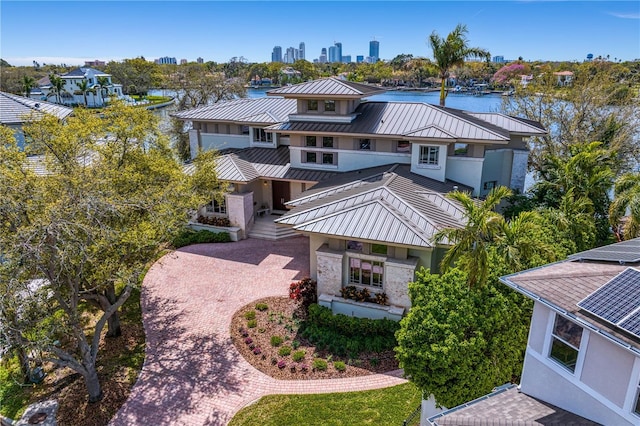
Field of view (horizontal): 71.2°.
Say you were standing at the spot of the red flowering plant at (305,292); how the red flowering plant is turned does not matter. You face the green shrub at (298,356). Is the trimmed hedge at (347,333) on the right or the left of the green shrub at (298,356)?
left

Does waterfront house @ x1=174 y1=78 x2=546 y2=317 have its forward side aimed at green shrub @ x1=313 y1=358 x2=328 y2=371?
yes

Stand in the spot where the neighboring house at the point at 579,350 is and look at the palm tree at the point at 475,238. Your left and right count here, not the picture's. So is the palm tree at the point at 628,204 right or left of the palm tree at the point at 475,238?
right

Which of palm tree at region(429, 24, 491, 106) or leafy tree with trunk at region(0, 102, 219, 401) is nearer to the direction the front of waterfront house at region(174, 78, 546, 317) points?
the leafy tree with trunk

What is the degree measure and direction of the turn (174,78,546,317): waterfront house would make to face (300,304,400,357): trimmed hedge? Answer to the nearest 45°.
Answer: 0° — it already faces it

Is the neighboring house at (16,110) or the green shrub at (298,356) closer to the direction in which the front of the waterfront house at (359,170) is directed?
the green shrub

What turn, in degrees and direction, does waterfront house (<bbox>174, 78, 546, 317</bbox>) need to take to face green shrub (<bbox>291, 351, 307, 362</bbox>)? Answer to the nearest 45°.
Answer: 0° — it already faces it

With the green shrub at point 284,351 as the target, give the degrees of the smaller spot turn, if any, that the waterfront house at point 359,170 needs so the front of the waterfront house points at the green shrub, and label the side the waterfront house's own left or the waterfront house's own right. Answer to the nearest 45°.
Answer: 0° — it already faces it

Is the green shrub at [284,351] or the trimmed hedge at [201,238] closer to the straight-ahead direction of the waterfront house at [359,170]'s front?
the green shrub

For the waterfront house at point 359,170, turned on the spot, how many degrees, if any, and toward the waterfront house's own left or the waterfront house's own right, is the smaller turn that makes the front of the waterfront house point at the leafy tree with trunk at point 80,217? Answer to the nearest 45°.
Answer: approximately 45° to the waterfront house's own right

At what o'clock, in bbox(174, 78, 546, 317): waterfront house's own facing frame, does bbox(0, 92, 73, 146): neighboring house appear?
The neighboring house is roughly at 3 o'clock from the waterfront house.

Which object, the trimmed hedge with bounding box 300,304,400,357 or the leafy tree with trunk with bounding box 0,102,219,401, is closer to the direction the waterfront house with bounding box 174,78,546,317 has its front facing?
the trimmed hedge

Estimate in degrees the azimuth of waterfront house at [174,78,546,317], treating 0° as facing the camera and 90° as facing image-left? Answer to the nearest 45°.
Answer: approximately 0°
